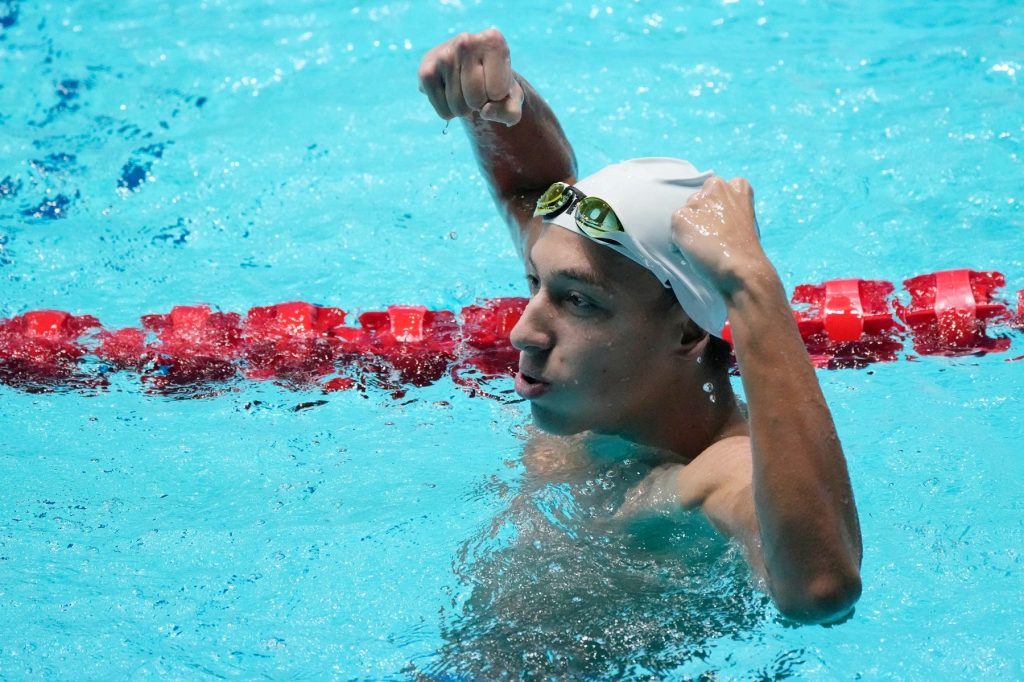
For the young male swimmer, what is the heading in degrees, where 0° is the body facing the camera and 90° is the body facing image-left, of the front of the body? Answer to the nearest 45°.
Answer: approximately 45°
